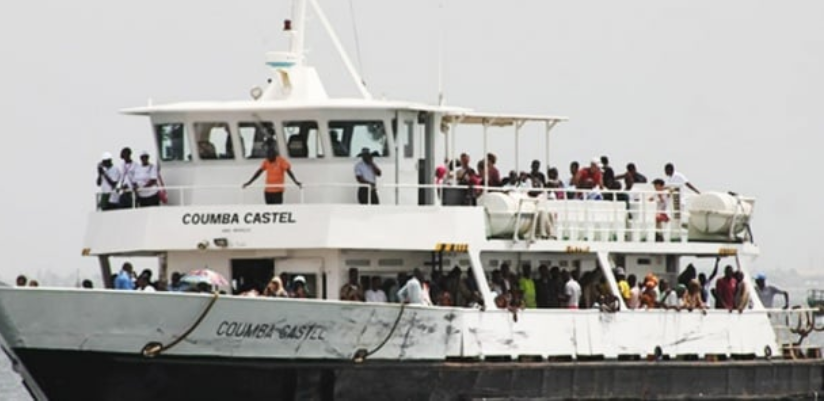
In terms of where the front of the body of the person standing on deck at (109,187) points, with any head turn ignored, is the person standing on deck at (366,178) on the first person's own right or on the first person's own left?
on the first person's own left

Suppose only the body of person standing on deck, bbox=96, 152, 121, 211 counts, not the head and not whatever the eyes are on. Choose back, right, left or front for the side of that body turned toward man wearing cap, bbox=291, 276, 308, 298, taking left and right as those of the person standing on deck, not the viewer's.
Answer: left

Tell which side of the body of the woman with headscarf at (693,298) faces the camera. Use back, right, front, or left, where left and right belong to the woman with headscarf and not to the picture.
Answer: front

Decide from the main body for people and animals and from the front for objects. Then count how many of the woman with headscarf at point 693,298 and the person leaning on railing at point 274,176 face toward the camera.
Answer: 2

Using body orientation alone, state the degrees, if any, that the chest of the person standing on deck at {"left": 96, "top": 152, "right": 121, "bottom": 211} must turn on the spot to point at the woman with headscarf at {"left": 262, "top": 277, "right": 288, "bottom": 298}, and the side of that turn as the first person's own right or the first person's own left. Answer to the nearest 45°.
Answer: approximately 90° to the first person's own left

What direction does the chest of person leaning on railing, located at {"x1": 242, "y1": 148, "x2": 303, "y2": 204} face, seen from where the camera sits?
toward the camera
